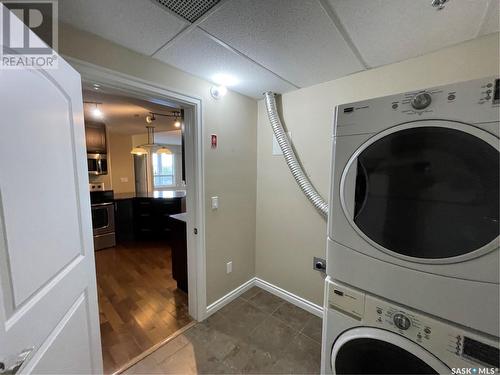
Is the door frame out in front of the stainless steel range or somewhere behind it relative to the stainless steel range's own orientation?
in front

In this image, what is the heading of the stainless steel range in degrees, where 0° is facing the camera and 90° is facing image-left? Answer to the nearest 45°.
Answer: approximately 315°

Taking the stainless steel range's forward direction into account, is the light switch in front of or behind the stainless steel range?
in front

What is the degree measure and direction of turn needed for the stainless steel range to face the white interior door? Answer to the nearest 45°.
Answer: approximately 45° to its right

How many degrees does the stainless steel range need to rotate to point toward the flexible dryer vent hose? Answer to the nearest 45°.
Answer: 0° — it already faces it
